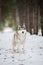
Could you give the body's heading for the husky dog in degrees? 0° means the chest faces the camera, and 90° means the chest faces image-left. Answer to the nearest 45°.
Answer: approximately 315°
